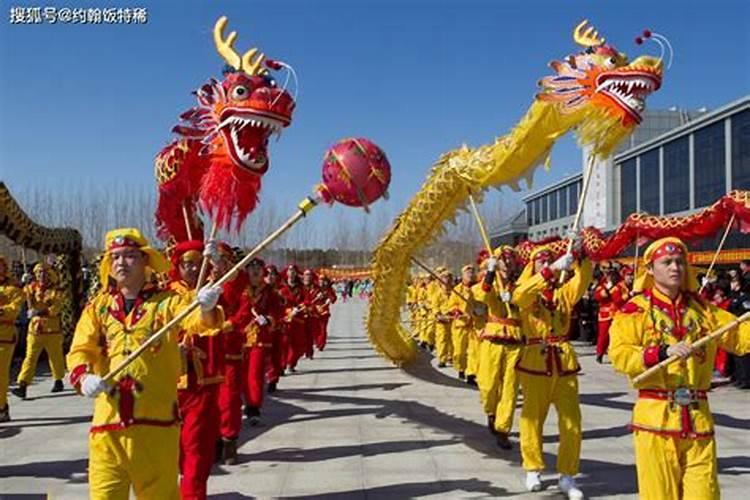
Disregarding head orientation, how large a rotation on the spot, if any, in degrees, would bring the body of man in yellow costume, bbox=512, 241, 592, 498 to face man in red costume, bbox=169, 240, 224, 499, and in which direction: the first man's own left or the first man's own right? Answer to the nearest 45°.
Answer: approximately 45° to the first man's own right

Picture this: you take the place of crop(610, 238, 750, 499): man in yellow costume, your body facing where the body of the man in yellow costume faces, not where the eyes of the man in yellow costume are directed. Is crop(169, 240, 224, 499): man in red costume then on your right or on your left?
on your right

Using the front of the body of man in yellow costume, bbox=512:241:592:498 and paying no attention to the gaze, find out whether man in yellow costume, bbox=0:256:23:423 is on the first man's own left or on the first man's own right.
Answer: on the first man's own right

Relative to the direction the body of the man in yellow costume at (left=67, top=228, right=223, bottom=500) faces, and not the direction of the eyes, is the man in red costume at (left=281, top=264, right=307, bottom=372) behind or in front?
behind

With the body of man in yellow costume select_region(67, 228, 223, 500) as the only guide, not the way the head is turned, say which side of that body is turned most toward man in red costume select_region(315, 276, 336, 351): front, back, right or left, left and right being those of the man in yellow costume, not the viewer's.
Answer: back

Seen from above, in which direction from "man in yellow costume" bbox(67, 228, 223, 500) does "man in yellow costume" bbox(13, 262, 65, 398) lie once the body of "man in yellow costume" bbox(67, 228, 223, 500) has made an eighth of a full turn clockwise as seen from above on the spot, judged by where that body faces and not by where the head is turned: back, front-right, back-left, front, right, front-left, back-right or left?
back-right

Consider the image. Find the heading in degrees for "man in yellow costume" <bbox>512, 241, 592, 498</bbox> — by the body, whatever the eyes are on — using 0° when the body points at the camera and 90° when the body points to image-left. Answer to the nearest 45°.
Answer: approximately 0°

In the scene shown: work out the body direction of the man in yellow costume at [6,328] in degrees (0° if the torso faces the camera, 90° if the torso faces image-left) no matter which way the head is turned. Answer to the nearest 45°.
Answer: approximately 0°

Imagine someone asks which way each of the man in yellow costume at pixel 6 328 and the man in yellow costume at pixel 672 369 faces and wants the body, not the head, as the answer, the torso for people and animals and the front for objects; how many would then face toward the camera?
2

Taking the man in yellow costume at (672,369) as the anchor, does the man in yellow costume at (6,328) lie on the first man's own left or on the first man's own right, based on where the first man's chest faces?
on the first man's own right
